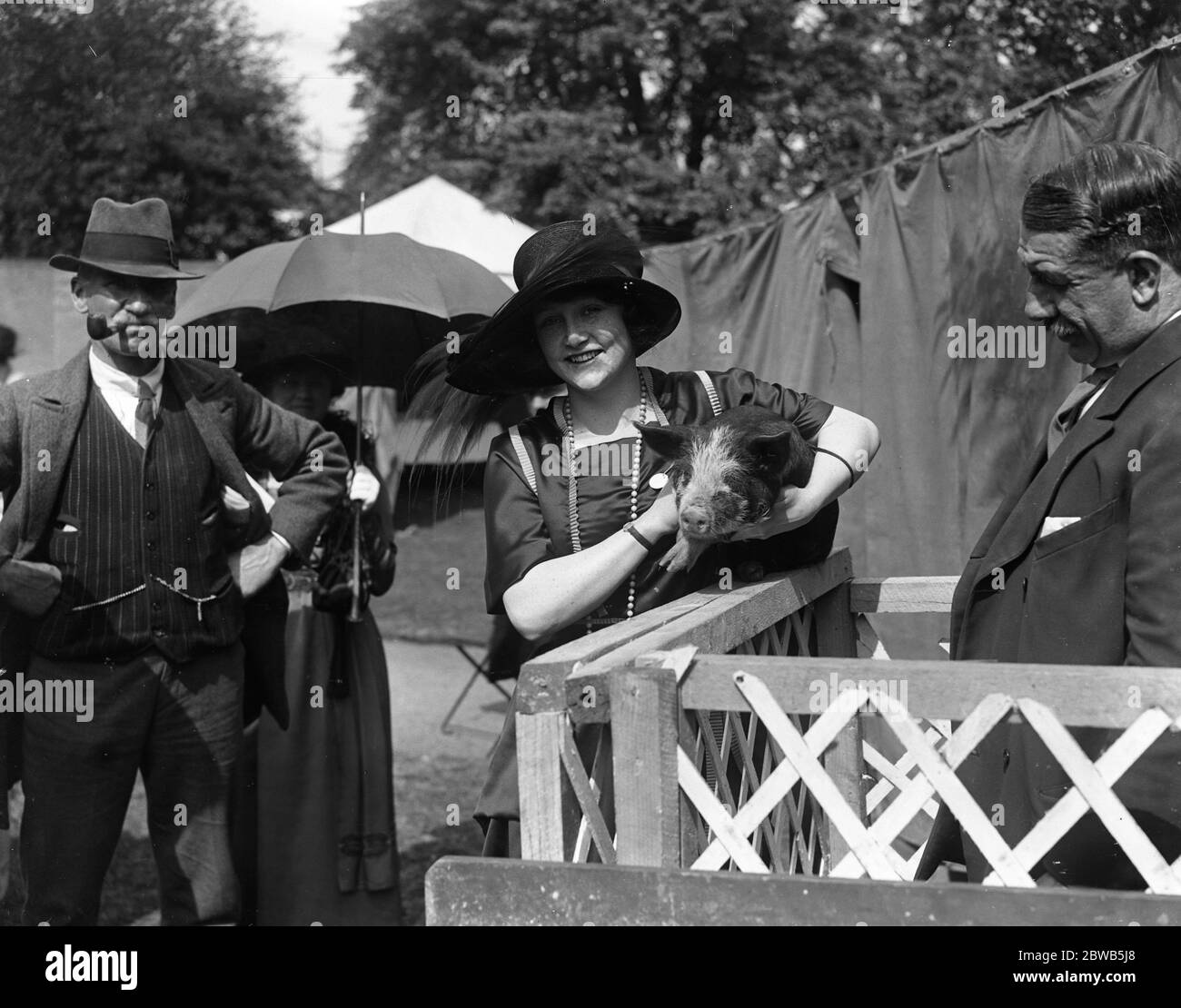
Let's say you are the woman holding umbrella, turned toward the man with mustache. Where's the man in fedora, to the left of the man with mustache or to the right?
right

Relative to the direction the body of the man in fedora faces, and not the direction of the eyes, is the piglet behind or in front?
in front

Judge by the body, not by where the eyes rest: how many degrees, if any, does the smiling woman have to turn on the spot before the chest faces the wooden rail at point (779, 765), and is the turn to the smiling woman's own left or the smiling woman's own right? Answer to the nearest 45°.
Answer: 0° — they already face it

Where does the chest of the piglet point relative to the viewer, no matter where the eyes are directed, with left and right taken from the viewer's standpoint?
facing the viewer and to the left of the viewer

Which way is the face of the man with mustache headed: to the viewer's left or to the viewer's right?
to the viewer's left

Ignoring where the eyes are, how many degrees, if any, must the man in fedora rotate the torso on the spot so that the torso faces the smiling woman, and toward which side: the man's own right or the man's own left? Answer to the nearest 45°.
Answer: approximately 45° to the man's own left

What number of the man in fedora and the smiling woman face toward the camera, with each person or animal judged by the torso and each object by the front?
2

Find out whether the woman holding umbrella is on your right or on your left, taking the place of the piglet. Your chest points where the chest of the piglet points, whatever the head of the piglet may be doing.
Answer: on your right

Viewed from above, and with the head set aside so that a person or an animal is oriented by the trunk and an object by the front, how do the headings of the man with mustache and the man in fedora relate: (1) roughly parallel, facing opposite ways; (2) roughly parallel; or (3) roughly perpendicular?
roughly perpendicular

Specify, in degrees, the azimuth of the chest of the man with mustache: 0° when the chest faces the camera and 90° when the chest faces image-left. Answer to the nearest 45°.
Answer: approximately 45°

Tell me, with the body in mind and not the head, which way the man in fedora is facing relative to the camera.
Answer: toward the camera
